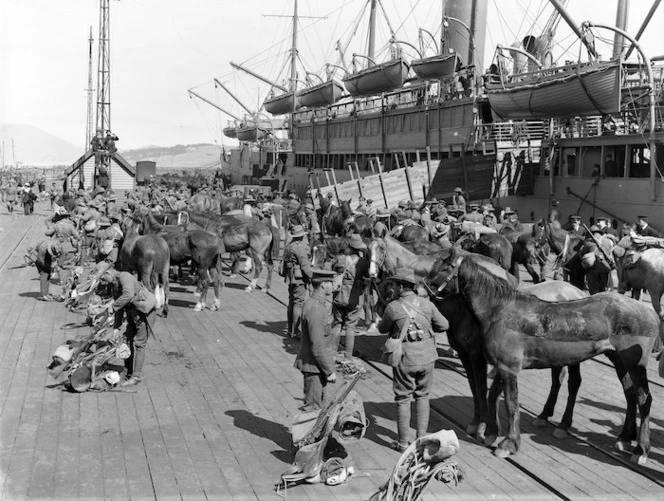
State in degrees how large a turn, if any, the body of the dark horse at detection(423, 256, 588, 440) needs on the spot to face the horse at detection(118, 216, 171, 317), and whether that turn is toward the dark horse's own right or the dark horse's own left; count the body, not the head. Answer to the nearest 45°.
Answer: approximately 45° to the dark horse's own right

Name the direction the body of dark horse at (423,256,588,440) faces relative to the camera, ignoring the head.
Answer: to the viewer's left

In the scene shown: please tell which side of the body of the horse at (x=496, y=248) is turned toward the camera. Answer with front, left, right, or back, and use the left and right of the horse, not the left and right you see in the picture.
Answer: left

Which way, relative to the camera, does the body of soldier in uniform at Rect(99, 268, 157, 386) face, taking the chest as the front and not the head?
to the viewer's left

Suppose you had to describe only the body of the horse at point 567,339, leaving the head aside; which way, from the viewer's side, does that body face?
to the viewer's left

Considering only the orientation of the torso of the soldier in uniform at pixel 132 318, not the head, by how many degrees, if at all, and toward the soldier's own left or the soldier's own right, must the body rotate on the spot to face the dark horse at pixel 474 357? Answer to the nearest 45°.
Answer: approximately 135° to the soldier's own left

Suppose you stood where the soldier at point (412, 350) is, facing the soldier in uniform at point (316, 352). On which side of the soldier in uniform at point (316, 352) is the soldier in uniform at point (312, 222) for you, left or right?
right

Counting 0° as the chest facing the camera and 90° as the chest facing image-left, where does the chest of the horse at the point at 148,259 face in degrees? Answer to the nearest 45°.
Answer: approximately 135°

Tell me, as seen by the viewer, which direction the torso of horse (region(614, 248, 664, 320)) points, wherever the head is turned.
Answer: to the viewer's left
